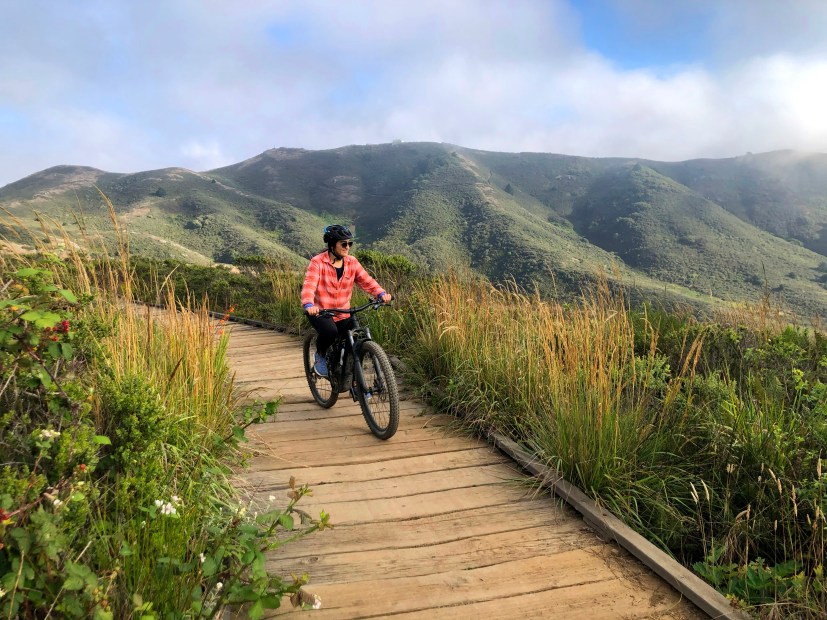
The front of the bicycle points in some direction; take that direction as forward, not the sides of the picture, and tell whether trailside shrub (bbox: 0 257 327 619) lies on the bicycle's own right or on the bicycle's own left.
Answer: on the bicycle's own right

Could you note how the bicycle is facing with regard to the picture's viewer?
facing the viewer and to the right of the viewer
